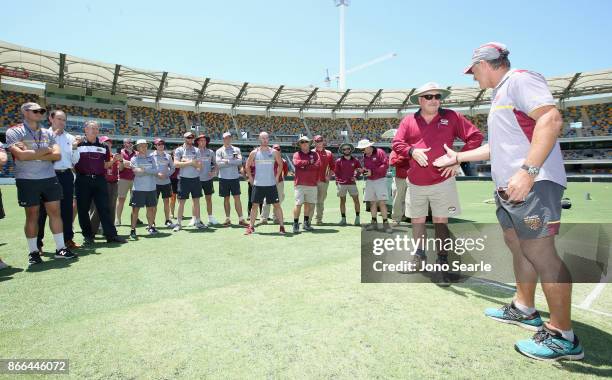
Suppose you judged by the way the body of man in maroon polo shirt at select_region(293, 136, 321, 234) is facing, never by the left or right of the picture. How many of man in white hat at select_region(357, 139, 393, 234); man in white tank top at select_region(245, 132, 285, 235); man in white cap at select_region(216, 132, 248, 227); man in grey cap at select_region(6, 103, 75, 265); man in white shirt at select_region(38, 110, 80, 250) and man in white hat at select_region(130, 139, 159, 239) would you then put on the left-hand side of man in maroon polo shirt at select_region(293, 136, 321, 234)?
1

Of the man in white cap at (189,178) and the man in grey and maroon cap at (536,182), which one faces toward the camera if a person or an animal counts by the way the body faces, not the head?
the man in white cap at (189,178)

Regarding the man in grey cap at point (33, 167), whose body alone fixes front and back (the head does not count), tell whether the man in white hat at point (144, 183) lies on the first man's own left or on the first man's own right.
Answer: on the first man's own left

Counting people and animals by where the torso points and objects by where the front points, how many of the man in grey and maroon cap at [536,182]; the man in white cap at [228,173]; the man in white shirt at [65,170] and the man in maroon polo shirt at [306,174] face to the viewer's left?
1

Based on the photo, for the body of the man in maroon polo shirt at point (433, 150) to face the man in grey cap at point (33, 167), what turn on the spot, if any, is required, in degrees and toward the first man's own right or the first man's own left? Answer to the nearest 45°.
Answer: approximately 90° to the first man's own right

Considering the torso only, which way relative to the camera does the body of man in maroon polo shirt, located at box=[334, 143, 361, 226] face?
toward the camera

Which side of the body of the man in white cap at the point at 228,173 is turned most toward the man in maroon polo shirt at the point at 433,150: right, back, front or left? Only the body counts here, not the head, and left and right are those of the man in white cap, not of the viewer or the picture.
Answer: front

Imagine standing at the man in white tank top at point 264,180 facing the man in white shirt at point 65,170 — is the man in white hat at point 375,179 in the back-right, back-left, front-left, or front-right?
back-left

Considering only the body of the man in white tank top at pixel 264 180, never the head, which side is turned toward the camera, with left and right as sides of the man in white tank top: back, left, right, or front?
front

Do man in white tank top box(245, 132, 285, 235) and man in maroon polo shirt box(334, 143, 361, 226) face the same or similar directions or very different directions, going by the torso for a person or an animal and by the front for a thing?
same or similar directions

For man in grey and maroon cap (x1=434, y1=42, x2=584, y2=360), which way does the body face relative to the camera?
to the viewer's left

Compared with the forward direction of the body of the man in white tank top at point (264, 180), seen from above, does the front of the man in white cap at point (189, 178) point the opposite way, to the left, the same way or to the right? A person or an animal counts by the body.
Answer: the same way

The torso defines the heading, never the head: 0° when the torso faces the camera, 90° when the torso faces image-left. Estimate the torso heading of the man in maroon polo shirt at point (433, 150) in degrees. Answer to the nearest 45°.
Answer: approximately 0°

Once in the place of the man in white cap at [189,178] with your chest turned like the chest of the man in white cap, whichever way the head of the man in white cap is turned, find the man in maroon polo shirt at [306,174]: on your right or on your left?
on your left

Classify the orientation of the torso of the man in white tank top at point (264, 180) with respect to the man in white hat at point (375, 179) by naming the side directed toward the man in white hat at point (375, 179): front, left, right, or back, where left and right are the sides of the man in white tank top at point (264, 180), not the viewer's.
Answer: left

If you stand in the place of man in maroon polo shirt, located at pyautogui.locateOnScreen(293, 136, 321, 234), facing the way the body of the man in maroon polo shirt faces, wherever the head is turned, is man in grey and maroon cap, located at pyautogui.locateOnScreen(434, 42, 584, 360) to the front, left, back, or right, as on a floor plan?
front
